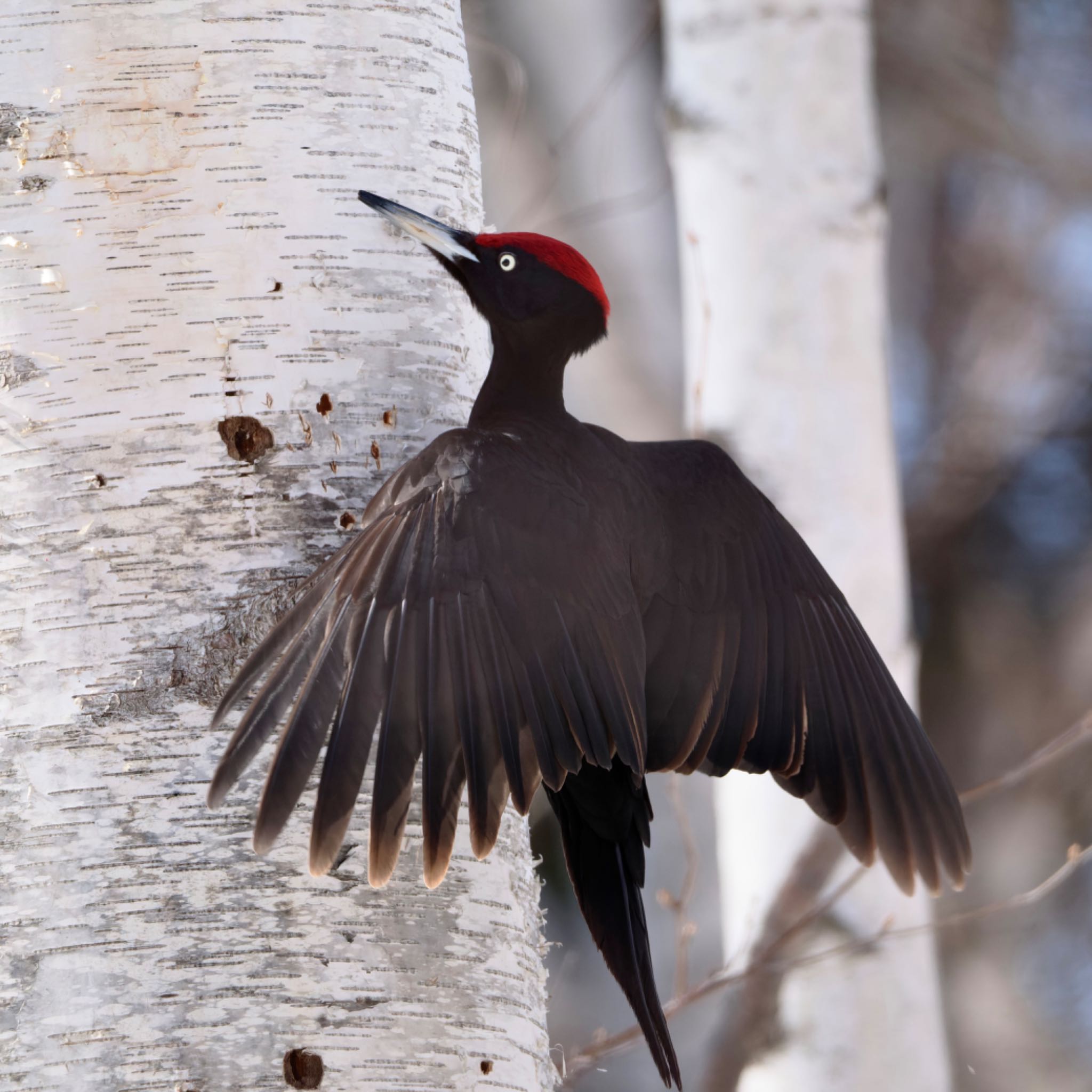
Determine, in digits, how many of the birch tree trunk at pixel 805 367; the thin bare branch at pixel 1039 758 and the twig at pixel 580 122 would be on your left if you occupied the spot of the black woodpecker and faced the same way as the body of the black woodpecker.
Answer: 0

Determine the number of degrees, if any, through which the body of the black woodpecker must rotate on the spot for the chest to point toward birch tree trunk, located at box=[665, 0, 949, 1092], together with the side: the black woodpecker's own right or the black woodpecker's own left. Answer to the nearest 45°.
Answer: approximately 45° to the black woodpecker's own right

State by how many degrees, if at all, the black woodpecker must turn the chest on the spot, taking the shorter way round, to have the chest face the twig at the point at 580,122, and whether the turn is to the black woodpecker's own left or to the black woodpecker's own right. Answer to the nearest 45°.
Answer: approximately 45° to the black woodpecker's own right

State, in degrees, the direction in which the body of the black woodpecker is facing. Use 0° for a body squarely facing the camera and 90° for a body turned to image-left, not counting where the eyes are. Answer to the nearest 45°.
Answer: approximately 135°

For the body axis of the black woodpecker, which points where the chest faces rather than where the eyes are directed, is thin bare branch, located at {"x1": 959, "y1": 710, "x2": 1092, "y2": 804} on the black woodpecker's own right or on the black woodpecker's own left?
on the black woodpecker's own right

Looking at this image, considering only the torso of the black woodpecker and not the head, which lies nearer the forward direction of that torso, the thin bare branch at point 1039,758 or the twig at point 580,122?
the twig
